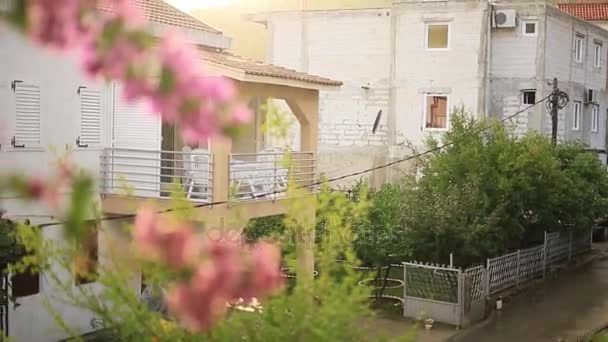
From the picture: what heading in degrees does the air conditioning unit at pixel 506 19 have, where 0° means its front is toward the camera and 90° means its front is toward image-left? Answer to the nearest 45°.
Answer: approximately 0°

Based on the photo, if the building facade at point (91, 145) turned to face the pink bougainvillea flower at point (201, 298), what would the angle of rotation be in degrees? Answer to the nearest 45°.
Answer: approximately 45° to its right

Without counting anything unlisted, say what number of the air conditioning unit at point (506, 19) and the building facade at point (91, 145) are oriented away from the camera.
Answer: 0

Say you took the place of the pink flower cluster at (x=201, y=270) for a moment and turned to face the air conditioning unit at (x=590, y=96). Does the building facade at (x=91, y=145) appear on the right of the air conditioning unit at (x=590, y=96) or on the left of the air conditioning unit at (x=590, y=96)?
left

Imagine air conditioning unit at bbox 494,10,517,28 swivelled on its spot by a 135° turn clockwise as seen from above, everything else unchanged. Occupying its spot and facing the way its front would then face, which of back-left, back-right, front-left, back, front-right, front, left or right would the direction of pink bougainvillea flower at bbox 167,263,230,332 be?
back-left

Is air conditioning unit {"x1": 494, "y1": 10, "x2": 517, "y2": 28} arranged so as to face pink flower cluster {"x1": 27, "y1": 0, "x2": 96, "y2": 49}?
yes

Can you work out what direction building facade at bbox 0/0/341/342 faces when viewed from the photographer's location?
facing the viewer and to the right of the viewer

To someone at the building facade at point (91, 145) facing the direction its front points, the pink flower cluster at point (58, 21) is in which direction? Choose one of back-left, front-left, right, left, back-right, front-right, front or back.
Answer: front-right

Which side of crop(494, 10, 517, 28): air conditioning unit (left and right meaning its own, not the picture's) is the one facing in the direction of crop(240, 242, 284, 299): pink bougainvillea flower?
front

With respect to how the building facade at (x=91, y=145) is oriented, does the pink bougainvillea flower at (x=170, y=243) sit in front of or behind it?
in front

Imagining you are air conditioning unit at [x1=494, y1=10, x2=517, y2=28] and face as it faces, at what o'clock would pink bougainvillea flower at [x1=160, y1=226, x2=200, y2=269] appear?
The pink bougainvillea flower is roughly at 12 o'clock from the air conditioning unit.

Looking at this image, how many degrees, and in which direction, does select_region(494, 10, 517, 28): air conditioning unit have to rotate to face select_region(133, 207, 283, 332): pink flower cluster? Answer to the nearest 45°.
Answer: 0° — it already faces it
